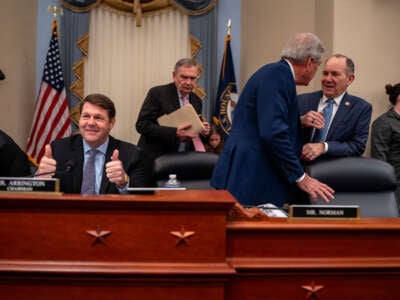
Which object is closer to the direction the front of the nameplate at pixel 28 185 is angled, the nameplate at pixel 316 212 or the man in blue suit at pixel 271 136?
the nameplate

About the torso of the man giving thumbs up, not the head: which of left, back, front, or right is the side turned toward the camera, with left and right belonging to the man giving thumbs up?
front

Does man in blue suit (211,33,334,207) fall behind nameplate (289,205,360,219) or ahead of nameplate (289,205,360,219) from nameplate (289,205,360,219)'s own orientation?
behind

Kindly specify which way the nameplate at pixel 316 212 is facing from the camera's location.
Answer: facing the viewer

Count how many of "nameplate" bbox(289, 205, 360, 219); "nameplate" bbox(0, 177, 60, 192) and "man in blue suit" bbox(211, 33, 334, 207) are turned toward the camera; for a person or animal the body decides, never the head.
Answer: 2

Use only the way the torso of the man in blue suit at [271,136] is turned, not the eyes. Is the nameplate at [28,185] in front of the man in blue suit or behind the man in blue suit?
behind

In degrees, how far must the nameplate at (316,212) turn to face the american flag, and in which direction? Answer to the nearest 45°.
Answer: approximately 135° to its right

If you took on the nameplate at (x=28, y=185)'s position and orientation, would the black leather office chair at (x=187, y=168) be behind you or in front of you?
behind

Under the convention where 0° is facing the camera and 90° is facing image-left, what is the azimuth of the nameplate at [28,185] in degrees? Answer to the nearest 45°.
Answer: approximately 0°

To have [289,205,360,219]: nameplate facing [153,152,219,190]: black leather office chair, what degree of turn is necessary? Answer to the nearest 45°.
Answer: approximately 135° to its right

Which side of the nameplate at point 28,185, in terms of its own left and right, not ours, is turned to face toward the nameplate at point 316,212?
left

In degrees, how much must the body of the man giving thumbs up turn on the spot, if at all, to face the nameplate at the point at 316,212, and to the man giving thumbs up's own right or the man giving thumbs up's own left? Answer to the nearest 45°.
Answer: approximately 45° to the man giving thumbs up's own left

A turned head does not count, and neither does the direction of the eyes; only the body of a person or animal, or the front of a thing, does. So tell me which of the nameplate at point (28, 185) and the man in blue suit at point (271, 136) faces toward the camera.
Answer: the nameplate

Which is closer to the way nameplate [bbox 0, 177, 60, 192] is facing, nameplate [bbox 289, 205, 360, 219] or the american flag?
the nameplate

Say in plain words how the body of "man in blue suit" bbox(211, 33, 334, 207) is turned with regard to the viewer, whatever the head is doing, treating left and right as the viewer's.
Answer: facing away from the viewer and to the right of the viewer

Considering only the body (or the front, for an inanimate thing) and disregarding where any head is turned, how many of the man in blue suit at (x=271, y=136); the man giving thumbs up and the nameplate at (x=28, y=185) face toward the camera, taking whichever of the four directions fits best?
2

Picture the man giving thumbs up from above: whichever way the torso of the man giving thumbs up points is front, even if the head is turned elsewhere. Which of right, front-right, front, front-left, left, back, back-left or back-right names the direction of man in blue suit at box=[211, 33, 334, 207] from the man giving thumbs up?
left

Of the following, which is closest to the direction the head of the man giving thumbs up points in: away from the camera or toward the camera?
toward the camera
